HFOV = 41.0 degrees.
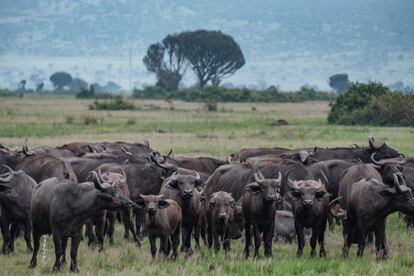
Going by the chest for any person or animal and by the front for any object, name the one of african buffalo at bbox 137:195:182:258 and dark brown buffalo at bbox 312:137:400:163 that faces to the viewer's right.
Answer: the dark brown buffalo

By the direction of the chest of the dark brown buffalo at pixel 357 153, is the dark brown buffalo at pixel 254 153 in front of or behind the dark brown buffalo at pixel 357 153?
behind

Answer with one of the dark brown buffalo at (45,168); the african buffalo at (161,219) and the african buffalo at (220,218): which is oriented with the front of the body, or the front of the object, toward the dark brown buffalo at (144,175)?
the dark brown buffalo at (45,168)

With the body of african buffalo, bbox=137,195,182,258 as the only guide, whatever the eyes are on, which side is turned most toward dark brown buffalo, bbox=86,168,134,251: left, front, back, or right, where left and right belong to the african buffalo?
right

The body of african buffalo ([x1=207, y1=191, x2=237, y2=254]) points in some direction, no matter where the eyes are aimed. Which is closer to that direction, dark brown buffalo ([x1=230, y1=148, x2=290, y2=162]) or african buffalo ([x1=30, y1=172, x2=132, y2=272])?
the african buffalo

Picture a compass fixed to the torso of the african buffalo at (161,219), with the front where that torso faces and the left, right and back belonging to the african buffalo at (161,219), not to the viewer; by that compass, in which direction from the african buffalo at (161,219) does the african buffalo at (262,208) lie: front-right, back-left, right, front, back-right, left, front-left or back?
back-left

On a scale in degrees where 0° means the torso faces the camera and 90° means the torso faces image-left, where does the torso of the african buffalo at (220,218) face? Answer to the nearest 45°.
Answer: approximately 0°

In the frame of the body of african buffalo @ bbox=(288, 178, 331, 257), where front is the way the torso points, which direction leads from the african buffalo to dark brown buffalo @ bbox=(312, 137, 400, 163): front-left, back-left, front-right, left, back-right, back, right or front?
back

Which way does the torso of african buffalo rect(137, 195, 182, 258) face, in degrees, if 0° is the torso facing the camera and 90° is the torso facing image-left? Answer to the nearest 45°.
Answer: approximately 45°

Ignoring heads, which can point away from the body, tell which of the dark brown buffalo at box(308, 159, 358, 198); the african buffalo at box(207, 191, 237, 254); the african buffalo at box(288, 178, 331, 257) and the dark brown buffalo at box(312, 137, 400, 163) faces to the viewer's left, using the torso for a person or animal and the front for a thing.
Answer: the dark brown buffalo at box(308, 159, 358, 198)

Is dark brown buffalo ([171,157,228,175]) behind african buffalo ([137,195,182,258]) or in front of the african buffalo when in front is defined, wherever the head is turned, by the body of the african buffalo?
behind

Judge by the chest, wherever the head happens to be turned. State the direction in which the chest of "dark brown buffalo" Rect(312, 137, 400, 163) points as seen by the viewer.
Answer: to the viewer's right

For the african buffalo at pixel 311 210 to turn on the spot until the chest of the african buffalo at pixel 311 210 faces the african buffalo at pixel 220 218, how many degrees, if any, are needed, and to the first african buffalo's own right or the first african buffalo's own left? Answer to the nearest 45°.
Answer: approximately 90° to the first african buffalo's own right
